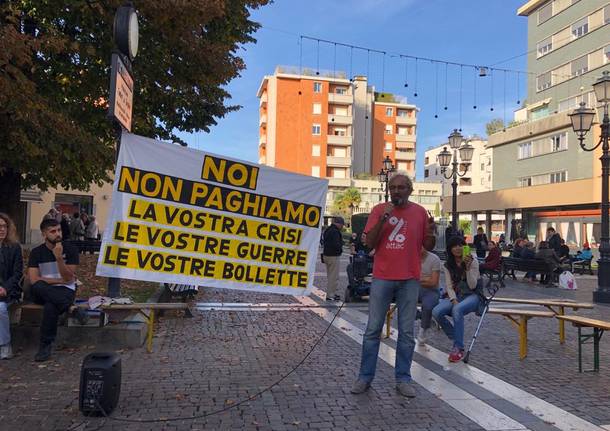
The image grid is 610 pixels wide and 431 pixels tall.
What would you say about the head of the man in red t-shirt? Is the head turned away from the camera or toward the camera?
toward the camera

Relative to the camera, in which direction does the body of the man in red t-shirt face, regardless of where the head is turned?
toward the camera

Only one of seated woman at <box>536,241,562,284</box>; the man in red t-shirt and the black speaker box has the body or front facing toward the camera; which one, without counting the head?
the man in red t-shirt

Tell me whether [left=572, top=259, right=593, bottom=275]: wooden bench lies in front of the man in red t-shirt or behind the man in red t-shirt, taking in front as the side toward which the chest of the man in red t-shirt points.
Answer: behind

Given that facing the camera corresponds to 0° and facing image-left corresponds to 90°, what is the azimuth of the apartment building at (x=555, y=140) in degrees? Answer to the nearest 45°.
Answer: approximately 45°

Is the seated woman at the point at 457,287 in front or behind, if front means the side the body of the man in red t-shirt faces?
behind

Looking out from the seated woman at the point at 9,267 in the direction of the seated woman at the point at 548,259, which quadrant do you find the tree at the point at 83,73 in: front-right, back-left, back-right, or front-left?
front-left

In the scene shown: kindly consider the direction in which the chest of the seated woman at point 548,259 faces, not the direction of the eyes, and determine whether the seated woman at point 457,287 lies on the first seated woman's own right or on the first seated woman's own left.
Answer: on the first seated woman's own left
